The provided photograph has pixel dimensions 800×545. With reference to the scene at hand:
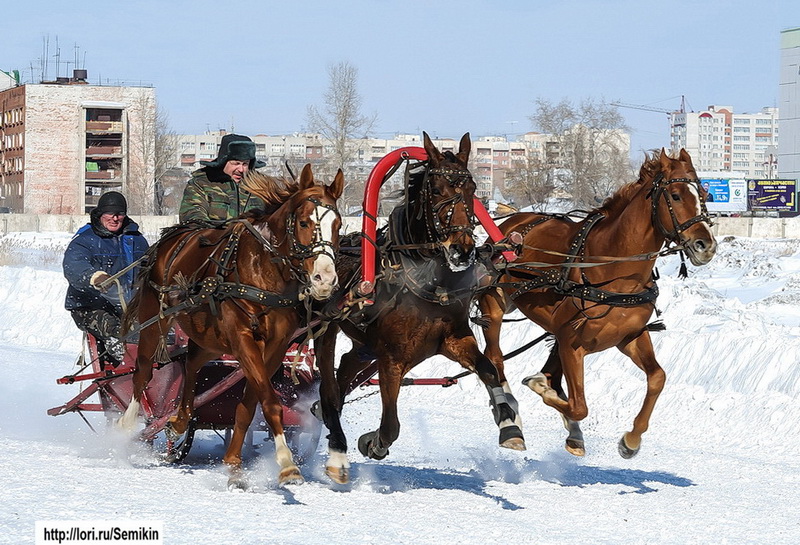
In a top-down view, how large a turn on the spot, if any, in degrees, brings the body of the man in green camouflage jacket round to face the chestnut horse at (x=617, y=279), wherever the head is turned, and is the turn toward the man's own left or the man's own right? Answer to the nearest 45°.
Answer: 0° — they already face it

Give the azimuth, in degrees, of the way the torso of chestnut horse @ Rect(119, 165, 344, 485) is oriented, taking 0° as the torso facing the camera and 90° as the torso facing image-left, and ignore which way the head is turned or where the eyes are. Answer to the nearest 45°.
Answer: approximately 315°

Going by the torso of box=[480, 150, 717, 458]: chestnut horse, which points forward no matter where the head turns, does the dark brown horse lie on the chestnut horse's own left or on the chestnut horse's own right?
on the chestnut horse's own right

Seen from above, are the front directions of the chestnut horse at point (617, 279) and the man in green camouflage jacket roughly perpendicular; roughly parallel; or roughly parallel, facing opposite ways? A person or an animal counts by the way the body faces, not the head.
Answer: roughly parallel

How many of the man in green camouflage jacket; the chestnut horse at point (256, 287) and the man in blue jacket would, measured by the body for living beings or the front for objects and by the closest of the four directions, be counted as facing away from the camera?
0

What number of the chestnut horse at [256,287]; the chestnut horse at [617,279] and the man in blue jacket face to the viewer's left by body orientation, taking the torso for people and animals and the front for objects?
0

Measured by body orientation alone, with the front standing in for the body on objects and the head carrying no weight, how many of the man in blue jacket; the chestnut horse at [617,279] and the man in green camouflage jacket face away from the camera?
0

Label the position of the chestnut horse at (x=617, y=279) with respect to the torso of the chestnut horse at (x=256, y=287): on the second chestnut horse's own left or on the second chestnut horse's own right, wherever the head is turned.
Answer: on the second chestnut horse's own left

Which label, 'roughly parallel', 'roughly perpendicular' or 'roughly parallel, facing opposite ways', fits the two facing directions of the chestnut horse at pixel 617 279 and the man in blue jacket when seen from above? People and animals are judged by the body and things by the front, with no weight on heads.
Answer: roughly parallel

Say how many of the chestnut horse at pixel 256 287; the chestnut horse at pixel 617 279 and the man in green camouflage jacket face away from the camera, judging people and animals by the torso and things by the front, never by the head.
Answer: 0

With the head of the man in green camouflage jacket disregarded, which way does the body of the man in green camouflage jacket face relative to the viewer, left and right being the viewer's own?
facing the viewer and to the right of the viewer

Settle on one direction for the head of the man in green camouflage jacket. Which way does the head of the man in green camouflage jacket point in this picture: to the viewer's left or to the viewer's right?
to the viewer's right
